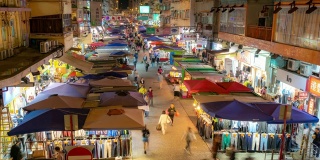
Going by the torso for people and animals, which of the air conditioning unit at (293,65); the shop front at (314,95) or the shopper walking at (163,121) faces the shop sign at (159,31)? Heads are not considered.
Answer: the shopper walking

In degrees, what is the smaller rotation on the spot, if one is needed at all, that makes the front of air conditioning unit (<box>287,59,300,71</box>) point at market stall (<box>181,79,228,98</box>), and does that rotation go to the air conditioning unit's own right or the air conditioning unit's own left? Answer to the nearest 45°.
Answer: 0° — it already faces it

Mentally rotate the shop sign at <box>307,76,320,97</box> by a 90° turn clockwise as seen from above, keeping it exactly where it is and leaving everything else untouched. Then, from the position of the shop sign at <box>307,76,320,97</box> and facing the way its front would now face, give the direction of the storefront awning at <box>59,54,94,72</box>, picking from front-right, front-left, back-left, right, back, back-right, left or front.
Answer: front-left

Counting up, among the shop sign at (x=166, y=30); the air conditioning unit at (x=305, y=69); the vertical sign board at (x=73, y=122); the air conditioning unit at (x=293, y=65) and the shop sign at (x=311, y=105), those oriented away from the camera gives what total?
0

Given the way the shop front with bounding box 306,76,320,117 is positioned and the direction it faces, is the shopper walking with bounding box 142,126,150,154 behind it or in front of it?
in front

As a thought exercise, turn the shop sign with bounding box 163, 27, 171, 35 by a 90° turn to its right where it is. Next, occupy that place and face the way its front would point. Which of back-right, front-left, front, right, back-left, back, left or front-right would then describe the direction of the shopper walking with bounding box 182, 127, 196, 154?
left

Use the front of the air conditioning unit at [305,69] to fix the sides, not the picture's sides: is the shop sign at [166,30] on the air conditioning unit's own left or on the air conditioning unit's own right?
on the air conditioning unit's own right

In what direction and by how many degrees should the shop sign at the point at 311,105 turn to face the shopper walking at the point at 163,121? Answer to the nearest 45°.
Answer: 0° — it already faces them

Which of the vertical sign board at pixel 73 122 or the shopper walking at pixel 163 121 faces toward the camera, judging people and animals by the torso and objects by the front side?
the vertical sign board

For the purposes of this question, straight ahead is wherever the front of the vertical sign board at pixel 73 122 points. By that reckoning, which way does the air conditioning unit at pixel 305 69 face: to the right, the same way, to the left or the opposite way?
to the right

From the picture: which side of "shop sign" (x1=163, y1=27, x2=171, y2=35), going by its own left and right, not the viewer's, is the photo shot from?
front

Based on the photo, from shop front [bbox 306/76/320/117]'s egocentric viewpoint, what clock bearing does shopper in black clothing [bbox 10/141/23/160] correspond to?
The shopper in black clothing is roughly at 12 o'clock from the shop front.
